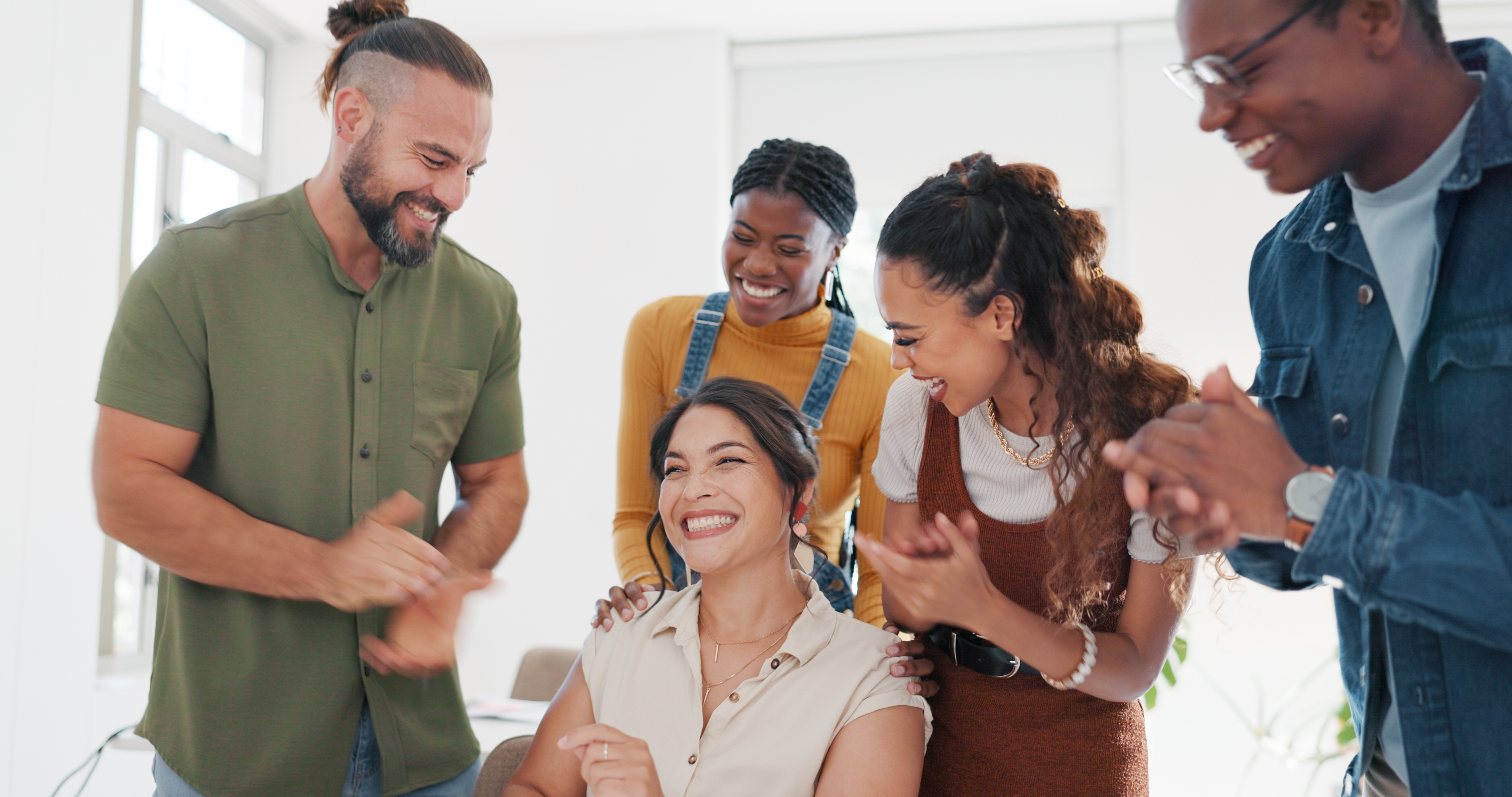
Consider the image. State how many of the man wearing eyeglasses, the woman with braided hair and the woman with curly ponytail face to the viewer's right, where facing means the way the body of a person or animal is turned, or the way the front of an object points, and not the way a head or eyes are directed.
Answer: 0

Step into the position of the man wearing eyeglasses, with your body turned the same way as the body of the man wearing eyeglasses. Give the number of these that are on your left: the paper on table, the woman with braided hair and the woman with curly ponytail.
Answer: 0

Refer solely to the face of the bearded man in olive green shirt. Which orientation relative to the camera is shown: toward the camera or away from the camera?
toward the camera

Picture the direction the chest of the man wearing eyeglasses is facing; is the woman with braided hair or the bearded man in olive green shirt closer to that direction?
the bearded man in olive green shirt

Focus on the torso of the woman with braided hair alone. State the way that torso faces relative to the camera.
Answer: toward the camera

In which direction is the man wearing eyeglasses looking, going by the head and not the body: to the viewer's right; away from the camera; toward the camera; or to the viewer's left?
to the viewer's left

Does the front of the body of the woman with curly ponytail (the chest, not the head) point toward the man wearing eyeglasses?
no

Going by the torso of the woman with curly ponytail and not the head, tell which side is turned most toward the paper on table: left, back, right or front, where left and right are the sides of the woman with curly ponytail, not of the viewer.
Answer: right

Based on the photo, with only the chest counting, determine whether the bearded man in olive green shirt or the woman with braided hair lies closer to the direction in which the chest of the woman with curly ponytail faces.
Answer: the bearded man in olive green shirt

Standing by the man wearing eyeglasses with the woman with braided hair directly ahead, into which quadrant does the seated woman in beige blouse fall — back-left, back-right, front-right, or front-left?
front-left

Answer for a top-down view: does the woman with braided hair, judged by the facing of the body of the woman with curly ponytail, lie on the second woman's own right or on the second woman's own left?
on the second woman's own right

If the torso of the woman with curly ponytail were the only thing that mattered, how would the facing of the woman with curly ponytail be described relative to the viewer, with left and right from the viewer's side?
facing the viewer and to the left of the viewer

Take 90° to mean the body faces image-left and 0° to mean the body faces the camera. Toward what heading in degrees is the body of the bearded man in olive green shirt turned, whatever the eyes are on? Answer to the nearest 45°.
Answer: approximately 315°

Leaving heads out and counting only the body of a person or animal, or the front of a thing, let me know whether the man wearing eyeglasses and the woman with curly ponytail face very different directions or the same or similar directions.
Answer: same or similar directions
